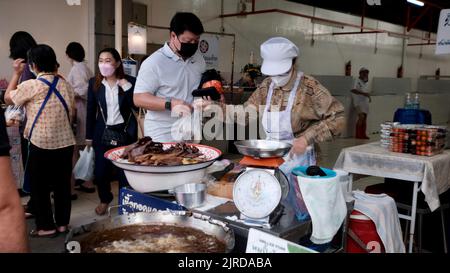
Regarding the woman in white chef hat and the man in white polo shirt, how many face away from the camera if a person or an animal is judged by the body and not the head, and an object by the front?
0

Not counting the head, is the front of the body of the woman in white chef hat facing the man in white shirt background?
no

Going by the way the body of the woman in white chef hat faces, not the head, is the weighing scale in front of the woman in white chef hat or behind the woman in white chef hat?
in front

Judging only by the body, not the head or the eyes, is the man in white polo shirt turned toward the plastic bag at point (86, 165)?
no

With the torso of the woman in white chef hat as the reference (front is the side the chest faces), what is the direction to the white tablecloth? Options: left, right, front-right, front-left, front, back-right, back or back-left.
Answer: back

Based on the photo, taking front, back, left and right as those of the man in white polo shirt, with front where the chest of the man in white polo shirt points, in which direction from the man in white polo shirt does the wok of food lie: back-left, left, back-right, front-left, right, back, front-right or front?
front-right

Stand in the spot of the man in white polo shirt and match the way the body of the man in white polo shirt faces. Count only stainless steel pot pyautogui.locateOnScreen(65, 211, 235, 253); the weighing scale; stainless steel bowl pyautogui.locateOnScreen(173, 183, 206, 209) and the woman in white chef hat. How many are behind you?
0

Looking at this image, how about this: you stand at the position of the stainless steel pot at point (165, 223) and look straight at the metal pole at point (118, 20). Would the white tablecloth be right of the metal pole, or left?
right

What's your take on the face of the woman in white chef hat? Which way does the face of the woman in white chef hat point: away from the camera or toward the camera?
toward the camera

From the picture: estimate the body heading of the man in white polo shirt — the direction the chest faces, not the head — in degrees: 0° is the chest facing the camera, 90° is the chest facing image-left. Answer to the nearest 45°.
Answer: approximately 315°

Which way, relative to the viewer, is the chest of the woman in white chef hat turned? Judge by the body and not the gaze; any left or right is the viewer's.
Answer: facing the viewer and to the left of the viewer
